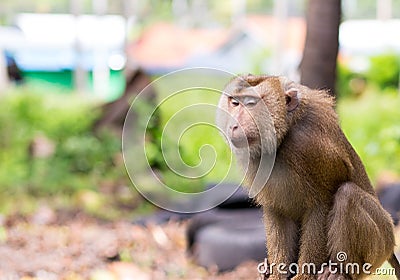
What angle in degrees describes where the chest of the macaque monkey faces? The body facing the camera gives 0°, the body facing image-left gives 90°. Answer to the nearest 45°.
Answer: approximately 45°

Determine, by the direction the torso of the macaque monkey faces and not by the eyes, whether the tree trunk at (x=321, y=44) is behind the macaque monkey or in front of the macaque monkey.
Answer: behind
